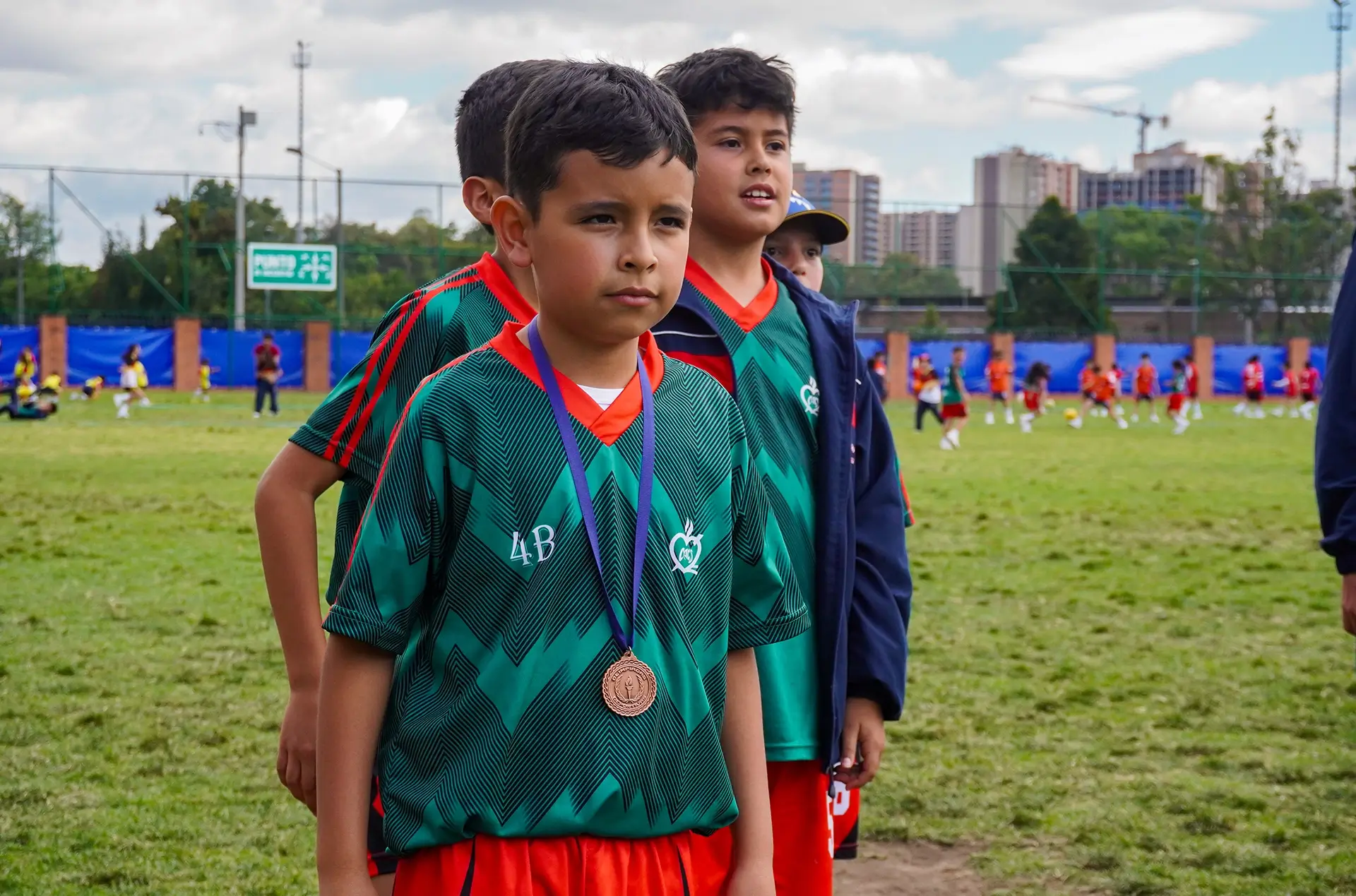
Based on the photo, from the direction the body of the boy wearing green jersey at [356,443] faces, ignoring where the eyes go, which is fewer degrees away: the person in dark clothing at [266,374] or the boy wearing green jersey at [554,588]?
the boy wearing green jersey

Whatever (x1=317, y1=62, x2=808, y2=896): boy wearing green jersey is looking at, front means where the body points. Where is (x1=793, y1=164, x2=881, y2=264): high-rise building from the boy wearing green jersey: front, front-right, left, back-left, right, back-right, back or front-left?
back-left

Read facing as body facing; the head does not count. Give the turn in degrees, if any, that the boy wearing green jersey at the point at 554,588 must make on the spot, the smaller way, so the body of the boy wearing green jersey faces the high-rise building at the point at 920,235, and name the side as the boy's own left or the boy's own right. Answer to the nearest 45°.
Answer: approximately 135° to the boy's own left

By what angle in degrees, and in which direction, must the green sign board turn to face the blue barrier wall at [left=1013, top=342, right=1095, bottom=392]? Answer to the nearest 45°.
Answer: approximately 90° to its left

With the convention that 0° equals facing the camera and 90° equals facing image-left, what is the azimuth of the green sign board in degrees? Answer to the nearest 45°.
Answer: approximately 0°
